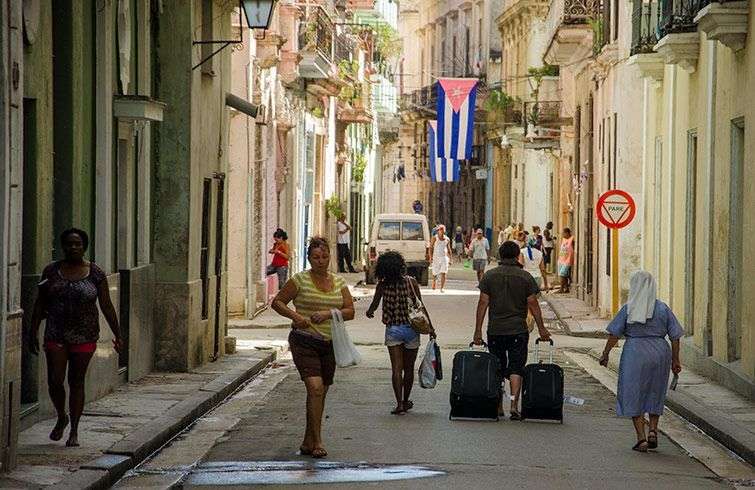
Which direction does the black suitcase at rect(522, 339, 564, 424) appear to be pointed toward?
toward the camera

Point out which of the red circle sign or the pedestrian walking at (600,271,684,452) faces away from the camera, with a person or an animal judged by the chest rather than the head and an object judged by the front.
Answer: the pedestrian walking

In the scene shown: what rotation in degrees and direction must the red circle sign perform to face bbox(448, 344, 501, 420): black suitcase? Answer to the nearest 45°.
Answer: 0° — it already faces it

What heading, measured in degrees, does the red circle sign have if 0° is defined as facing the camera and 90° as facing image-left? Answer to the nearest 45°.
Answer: approximately 0°

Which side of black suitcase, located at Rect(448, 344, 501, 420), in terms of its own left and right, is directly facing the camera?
front

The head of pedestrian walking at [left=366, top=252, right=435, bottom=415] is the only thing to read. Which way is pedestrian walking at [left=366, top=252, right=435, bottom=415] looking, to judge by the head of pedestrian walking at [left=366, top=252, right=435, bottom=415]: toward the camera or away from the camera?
away from the camera

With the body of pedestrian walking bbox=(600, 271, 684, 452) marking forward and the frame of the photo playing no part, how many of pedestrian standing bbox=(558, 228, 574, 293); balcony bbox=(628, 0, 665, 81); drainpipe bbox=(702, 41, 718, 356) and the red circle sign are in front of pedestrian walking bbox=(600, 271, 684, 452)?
4

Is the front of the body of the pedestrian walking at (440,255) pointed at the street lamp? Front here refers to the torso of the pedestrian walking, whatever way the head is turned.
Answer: yes

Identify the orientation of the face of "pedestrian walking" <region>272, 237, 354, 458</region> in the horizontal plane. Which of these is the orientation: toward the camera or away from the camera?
toward the camera

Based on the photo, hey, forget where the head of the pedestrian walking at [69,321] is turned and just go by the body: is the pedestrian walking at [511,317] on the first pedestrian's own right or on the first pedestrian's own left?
on the first pedestrian's own left

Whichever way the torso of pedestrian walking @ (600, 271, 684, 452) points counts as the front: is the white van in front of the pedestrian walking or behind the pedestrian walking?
in front

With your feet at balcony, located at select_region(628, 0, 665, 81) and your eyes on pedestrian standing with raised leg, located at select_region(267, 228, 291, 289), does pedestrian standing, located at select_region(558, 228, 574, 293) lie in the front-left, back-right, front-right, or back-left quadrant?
front-right

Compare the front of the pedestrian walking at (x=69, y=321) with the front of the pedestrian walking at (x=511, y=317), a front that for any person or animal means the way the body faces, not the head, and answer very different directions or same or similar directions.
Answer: very different directions

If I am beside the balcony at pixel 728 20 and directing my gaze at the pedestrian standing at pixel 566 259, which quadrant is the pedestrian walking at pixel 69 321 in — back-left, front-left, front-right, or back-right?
back-left

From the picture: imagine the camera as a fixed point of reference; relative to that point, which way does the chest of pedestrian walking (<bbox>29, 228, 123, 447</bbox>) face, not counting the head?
toward the camera

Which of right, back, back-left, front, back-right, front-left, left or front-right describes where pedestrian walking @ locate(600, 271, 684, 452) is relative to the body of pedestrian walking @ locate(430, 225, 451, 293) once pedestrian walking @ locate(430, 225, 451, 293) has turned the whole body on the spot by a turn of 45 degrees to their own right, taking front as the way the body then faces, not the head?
front-left
